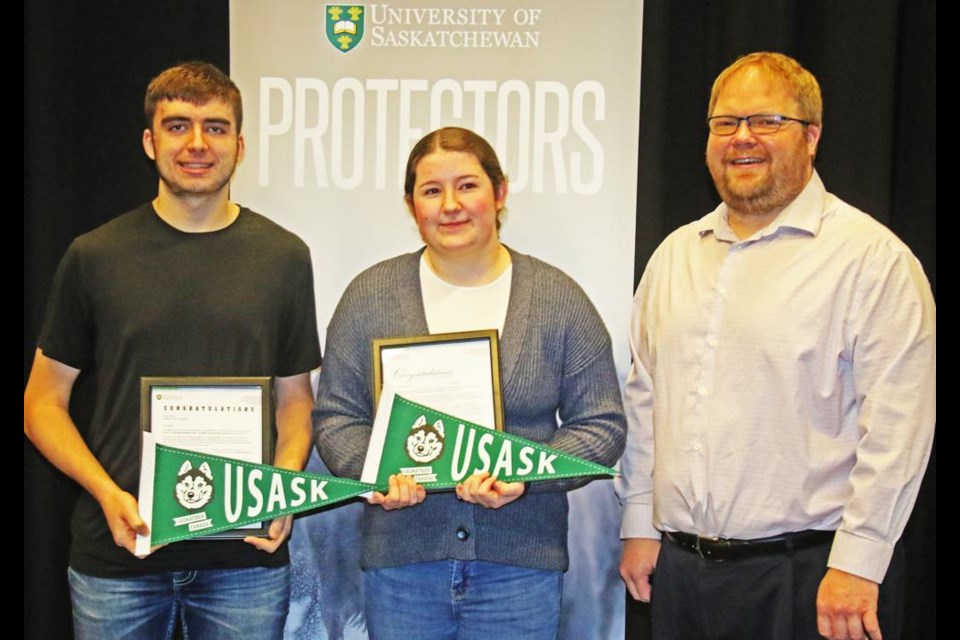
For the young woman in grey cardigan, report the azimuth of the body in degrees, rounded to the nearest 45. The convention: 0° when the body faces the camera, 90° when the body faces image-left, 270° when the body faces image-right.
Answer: approximately 0°
